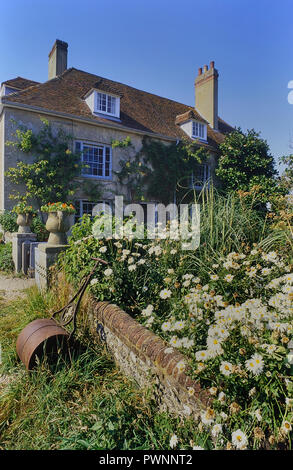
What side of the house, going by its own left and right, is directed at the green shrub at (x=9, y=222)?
right

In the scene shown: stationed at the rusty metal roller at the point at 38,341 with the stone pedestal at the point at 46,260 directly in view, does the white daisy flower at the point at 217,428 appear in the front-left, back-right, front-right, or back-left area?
back-right

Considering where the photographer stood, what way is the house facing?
facing the viewer and to the right of the viewer

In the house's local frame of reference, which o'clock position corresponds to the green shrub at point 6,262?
The green shrub is roughly at 2 o'clock from the house.

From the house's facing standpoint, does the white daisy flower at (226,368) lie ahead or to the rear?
ahead

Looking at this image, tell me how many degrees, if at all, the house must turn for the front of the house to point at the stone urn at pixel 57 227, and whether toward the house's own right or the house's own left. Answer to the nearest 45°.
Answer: approximately 45° to the house's own right

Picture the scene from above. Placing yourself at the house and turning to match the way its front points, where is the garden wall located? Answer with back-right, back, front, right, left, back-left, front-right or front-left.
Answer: front-right

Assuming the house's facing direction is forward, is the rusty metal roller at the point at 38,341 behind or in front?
in front

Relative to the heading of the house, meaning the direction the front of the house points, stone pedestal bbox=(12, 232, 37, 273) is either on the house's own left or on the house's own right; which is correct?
on the house's own right
